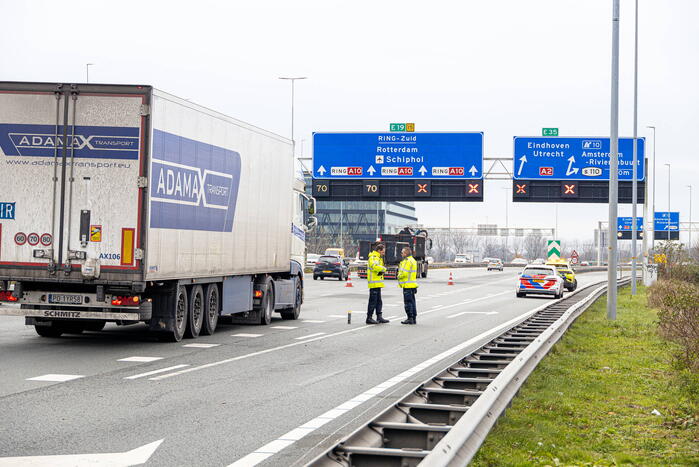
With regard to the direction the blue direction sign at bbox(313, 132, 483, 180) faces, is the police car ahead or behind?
ahead

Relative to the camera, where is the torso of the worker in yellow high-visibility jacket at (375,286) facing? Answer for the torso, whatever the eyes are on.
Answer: to the viewer's right

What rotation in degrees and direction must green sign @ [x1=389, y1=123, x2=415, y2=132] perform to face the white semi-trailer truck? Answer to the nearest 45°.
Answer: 0° — it already faces it

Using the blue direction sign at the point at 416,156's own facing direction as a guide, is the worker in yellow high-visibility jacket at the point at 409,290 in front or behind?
in front
